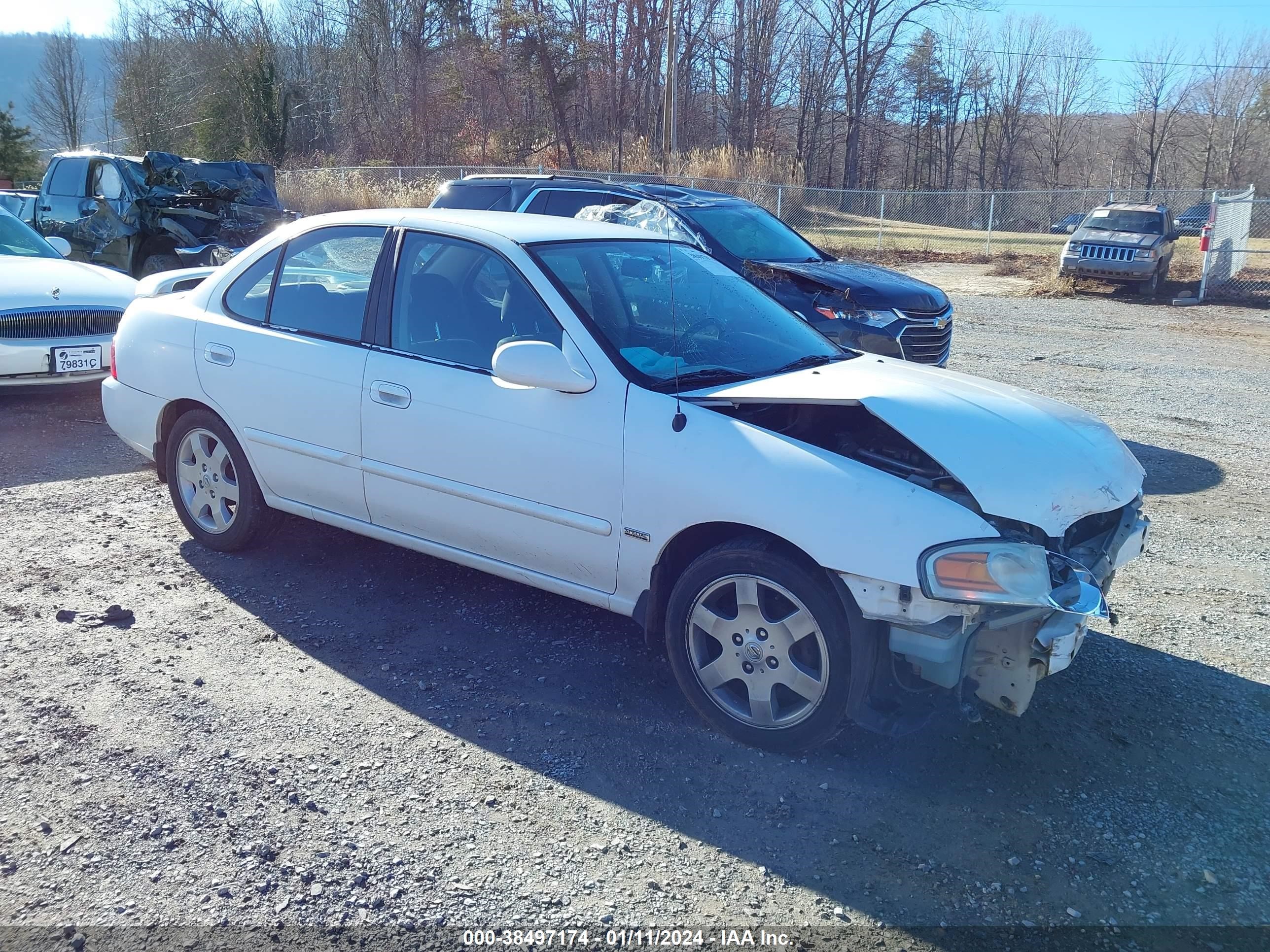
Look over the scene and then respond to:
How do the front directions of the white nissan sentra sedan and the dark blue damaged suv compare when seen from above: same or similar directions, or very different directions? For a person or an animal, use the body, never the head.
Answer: same or similar directions

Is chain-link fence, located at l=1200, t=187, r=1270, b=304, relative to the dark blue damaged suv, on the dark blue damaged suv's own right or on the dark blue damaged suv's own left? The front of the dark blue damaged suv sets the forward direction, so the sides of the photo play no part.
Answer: on the dark blue damaged suv's own left

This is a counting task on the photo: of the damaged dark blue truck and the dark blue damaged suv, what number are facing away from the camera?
0

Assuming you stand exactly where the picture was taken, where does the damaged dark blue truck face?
facing the viewer and to the right of the viewer

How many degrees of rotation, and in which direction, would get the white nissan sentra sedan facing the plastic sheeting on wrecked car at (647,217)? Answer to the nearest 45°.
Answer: approximately 135° to its left

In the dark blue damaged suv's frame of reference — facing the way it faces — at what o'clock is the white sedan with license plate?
The white sedan with license plate is roughly at 4 o'clock from the dark blue damaged suv.

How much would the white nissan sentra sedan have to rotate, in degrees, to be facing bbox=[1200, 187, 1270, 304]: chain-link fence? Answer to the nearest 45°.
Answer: approximately 90° to its left

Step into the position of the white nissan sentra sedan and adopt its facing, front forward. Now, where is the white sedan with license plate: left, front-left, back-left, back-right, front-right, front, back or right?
back

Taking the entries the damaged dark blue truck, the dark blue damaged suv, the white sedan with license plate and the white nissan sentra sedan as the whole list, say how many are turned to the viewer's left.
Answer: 0

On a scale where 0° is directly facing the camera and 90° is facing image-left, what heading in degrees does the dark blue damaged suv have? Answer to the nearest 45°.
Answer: approximately 315°

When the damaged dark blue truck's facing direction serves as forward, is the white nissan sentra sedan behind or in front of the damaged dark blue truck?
in front

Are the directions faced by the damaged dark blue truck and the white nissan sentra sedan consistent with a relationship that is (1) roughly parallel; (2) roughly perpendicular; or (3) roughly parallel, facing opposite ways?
roughly parallel

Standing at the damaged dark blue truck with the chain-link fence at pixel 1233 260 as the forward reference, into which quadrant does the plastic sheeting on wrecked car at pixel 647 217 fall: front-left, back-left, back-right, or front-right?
front-right

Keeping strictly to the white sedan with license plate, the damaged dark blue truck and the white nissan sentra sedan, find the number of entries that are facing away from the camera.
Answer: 0
